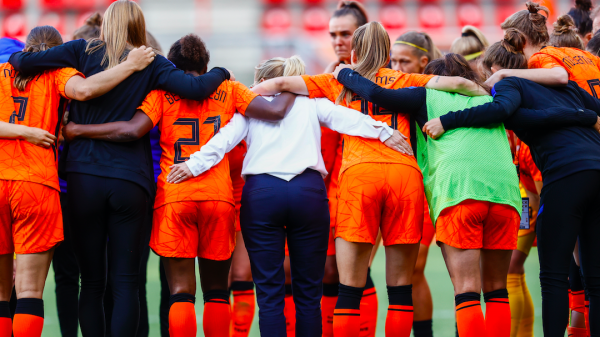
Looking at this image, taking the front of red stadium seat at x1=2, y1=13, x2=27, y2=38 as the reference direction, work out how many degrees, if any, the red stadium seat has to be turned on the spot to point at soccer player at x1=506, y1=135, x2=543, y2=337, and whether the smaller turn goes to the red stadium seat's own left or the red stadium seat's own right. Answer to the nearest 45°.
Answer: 0° — it already faces them

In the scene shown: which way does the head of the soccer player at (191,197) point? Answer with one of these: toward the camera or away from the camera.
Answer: away from the camera

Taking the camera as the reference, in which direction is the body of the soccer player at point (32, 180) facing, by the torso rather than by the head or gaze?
away from the camera

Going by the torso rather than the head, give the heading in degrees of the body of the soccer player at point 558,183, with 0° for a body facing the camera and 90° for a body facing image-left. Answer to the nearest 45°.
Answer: approximately 135°

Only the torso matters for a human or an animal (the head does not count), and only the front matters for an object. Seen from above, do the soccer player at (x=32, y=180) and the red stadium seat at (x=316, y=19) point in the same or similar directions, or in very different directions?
very different directions

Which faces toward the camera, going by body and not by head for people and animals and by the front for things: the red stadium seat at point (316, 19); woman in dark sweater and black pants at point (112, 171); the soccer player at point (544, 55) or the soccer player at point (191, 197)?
the red stadium seat

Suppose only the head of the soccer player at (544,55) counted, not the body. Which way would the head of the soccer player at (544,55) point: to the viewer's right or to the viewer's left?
to the viewer's left

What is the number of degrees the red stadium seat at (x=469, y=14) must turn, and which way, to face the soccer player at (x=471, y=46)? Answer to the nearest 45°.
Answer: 0° — it already faces them

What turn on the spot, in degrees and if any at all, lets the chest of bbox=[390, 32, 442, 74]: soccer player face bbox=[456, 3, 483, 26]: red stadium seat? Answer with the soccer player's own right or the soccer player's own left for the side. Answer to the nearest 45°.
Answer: approximately 135° to the soccer player's own right

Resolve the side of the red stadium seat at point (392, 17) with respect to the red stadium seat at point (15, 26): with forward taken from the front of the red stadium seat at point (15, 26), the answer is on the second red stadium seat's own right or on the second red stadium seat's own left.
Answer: on the second red stadium seat's own left

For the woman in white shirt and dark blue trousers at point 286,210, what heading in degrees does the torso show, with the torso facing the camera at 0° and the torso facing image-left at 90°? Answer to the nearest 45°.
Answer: approximately 180°

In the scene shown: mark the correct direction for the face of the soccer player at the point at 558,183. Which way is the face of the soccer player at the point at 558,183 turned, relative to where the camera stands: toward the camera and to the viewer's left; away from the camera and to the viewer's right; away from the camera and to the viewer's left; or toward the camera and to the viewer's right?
away from the camera and to the viewer's left

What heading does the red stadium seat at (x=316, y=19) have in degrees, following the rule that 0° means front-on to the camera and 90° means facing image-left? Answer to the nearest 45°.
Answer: approximately 0°

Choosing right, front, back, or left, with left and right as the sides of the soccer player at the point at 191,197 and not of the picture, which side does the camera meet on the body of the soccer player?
back

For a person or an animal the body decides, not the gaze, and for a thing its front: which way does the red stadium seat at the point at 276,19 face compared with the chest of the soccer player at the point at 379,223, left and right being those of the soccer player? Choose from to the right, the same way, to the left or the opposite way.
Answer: the opposite way

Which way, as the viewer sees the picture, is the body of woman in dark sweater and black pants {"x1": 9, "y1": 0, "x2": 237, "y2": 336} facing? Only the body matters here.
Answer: away from the camera
